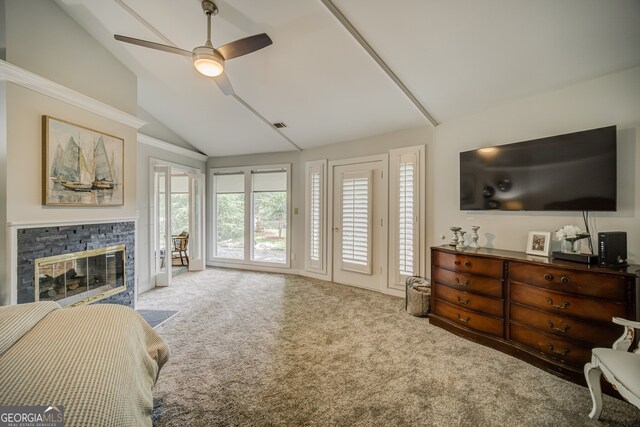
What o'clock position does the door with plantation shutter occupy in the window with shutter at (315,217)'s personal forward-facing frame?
The door with plantation shutter is roughly at 9 o'clock from the window with shutter.

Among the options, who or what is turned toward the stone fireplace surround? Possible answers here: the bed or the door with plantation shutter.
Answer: the door with plantation shutter

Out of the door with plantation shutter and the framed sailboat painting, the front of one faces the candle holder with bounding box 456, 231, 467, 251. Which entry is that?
the framed sailboat painting

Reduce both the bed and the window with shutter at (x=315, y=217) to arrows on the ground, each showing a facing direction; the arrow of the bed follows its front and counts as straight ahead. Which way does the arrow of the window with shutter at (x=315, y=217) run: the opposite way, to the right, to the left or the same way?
the opposite way

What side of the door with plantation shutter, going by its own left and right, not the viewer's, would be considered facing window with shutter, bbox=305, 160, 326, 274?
right

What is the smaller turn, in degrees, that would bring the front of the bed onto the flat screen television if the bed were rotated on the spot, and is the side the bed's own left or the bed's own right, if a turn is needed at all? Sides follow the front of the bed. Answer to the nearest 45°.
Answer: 0° — it already faces it

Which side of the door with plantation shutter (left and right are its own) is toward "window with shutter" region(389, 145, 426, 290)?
left
